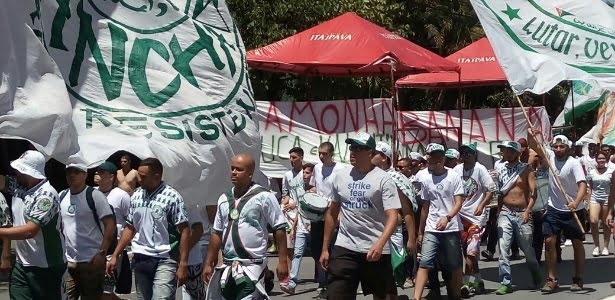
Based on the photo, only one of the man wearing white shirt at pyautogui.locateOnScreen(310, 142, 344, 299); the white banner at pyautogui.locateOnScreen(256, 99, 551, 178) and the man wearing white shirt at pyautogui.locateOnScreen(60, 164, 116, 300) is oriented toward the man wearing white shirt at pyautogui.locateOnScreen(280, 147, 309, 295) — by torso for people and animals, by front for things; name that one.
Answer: the white banner

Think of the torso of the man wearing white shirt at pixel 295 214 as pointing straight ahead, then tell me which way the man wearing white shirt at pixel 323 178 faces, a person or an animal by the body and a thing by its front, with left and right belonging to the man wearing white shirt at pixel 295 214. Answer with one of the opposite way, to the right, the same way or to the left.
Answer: the same way

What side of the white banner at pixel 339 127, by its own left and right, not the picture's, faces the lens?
front

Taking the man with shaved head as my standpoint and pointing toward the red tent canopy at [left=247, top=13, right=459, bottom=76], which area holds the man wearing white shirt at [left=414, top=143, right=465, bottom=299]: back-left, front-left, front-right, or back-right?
front-right

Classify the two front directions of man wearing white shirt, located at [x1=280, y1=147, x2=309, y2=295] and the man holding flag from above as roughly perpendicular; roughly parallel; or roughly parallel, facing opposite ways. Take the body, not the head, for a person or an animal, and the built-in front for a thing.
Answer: roughly parallel

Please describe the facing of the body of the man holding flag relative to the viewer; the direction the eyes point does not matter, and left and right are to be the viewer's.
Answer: facing the viewer and to the left of the viewer

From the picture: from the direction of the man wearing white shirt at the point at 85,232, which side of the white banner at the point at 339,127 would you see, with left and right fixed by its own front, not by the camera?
front

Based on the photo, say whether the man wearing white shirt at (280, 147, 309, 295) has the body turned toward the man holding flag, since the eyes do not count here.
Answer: no

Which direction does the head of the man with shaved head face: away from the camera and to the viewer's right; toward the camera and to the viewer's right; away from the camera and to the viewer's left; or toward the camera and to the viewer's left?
toward the camera and to the viewer's left

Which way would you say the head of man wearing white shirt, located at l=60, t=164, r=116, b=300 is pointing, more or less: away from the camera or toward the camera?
toward the camera

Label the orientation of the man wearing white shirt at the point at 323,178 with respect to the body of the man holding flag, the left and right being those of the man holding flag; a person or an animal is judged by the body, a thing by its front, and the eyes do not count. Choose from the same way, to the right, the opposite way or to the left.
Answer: the same way

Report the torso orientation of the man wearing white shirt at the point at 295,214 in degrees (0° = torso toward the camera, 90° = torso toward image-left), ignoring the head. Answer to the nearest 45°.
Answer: approximately 45°

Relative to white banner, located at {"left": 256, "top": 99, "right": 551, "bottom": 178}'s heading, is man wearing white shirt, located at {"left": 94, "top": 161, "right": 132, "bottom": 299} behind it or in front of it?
in front

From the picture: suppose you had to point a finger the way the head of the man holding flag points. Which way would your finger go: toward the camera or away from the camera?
toward the camera

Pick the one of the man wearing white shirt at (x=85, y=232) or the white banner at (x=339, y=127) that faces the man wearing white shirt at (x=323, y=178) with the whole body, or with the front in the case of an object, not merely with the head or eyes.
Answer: the white banner

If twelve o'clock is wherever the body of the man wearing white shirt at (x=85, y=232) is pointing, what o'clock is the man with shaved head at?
The man with shaved head is roughly at 9 o'clock from the man wearing white shirt.

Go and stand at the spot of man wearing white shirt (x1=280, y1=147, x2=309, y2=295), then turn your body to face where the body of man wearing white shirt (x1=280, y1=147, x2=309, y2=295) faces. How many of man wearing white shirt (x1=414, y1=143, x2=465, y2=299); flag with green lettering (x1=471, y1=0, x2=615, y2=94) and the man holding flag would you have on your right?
0
